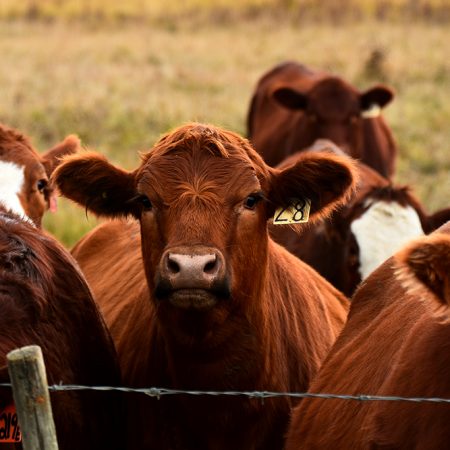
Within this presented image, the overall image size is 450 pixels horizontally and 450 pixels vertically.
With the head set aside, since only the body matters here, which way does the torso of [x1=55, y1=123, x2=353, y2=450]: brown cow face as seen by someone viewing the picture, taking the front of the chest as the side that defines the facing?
toward the camera

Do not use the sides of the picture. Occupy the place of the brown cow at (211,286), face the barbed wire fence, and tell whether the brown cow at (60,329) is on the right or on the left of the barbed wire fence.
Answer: right

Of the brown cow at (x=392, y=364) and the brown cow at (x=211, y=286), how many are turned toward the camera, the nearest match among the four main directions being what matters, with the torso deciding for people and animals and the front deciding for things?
1

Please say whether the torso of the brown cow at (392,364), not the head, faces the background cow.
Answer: no

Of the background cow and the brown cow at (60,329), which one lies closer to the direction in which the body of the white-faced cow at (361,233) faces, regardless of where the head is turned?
the brown cow

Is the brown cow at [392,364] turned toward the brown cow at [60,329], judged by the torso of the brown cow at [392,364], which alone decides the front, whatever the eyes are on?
no

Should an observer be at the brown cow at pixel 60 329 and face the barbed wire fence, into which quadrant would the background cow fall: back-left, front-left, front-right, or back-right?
back-left

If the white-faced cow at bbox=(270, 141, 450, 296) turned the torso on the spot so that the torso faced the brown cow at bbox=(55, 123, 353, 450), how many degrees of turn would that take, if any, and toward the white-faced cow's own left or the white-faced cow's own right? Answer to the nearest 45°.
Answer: approximately 45° to the white-faced cow's own right

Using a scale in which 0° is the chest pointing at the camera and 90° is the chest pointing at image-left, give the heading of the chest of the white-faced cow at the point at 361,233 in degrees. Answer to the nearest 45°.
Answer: approximately 315°

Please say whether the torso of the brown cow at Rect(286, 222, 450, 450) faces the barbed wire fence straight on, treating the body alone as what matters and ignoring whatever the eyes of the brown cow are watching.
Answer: no

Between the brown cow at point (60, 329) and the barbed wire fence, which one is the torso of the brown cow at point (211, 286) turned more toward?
the barbed wire fence

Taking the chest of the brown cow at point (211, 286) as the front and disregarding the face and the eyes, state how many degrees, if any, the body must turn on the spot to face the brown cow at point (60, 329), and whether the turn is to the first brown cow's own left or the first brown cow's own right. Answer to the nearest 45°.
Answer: approximately 90° to the first brown cow's own right

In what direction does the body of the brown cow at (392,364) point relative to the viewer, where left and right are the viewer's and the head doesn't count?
facing to the right of the viewer
